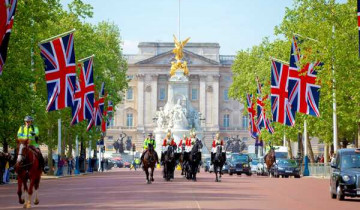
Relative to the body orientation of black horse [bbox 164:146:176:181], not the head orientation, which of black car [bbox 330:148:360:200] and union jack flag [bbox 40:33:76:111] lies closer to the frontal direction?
the black car

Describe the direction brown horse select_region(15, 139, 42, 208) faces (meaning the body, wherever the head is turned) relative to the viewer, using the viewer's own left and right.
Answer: facing the viewer

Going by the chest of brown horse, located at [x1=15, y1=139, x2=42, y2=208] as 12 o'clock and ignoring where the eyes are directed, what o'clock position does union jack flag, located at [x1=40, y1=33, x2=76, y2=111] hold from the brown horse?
The union jack flag is roughly at 6 o'clock from the brown horse.

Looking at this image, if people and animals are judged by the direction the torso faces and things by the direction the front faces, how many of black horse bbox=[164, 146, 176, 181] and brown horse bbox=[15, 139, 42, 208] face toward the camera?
2

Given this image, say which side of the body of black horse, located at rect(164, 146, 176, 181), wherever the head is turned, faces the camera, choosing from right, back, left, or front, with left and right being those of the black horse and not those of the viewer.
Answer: front

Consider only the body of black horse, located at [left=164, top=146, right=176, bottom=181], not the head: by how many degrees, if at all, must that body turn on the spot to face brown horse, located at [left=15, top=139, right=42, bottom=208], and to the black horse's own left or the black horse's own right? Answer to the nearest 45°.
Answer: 0° — it already faces it

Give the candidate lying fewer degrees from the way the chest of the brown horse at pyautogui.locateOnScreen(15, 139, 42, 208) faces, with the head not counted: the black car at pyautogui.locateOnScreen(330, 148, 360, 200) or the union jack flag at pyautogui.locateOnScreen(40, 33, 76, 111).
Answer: the black car

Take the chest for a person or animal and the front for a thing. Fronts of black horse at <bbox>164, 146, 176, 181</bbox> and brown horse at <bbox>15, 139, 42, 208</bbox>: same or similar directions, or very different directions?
same or similar directions

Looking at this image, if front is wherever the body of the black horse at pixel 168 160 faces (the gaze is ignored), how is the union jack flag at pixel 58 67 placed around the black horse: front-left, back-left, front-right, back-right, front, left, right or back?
right

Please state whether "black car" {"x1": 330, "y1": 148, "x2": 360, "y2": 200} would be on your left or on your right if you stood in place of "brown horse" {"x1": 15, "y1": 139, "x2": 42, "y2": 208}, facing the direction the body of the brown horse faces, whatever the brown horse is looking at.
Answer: on your left
